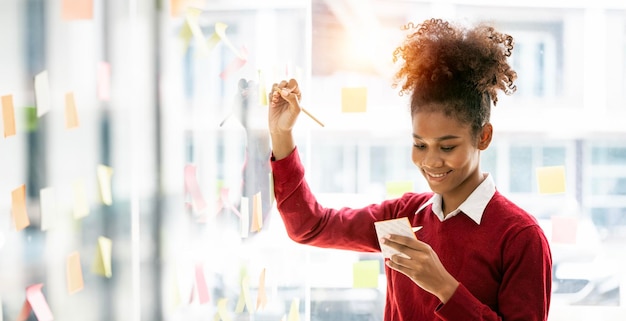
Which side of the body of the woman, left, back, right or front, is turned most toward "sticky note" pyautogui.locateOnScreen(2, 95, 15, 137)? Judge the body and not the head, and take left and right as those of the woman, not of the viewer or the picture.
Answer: front

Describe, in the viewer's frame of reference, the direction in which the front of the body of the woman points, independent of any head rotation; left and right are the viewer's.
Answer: facing the viewer and to the left of the viewer

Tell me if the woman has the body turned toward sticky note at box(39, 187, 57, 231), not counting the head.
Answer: yes

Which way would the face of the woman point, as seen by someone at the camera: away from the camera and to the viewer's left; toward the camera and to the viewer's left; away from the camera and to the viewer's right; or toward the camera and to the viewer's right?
toward the camera and to the viewer's left

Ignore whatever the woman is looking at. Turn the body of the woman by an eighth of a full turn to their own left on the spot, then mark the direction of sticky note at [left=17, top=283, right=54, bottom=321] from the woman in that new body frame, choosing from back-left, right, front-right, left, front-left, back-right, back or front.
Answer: front-right
